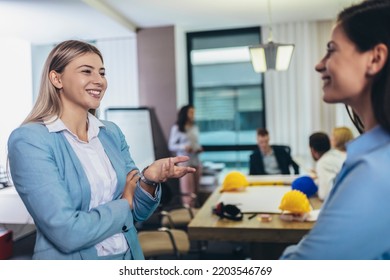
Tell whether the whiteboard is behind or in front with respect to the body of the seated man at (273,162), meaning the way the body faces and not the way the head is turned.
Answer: in front

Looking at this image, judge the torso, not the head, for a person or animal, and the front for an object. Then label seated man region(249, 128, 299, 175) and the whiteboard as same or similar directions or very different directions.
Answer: same or similar directions

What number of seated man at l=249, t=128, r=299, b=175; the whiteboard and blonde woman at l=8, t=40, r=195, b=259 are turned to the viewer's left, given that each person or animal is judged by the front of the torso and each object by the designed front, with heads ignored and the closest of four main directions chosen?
0

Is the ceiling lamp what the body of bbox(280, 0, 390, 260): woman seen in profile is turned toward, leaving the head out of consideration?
no

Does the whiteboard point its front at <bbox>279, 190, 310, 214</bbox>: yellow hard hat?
no

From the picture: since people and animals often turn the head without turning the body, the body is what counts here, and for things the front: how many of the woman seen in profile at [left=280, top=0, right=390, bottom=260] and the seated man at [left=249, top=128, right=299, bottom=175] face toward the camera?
1

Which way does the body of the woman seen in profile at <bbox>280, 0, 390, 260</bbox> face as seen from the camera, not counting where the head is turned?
to the viewer's left

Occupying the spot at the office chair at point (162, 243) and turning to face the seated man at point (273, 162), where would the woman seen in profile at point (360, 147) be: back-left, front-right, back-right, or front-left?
back-right

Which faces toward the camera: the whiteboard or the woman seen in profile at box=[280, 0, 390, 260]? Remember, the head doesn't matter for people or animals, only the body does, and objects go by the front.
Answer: the whiteboard

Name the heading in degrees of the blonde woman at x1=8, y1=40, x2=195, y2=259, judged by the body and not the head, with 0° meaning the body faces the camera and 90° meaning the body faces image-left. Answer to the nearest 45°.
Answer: approximately 315°

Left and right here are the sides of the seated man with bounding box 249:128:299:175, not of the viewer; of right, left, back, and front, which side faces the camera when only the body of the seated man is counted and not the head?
front

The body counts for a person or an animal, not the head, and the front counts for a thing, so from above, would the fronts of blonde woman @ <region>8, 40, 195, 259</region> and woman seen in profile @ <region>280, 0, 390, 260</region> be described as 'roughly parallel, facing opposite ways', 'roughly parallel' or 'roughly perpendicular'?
roughly parallel, facing opposite ways

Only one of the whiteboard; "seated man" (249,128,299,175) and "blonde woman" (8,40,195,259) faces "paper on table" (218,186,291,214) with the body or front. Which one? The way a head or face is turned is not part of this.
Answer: the seated man
